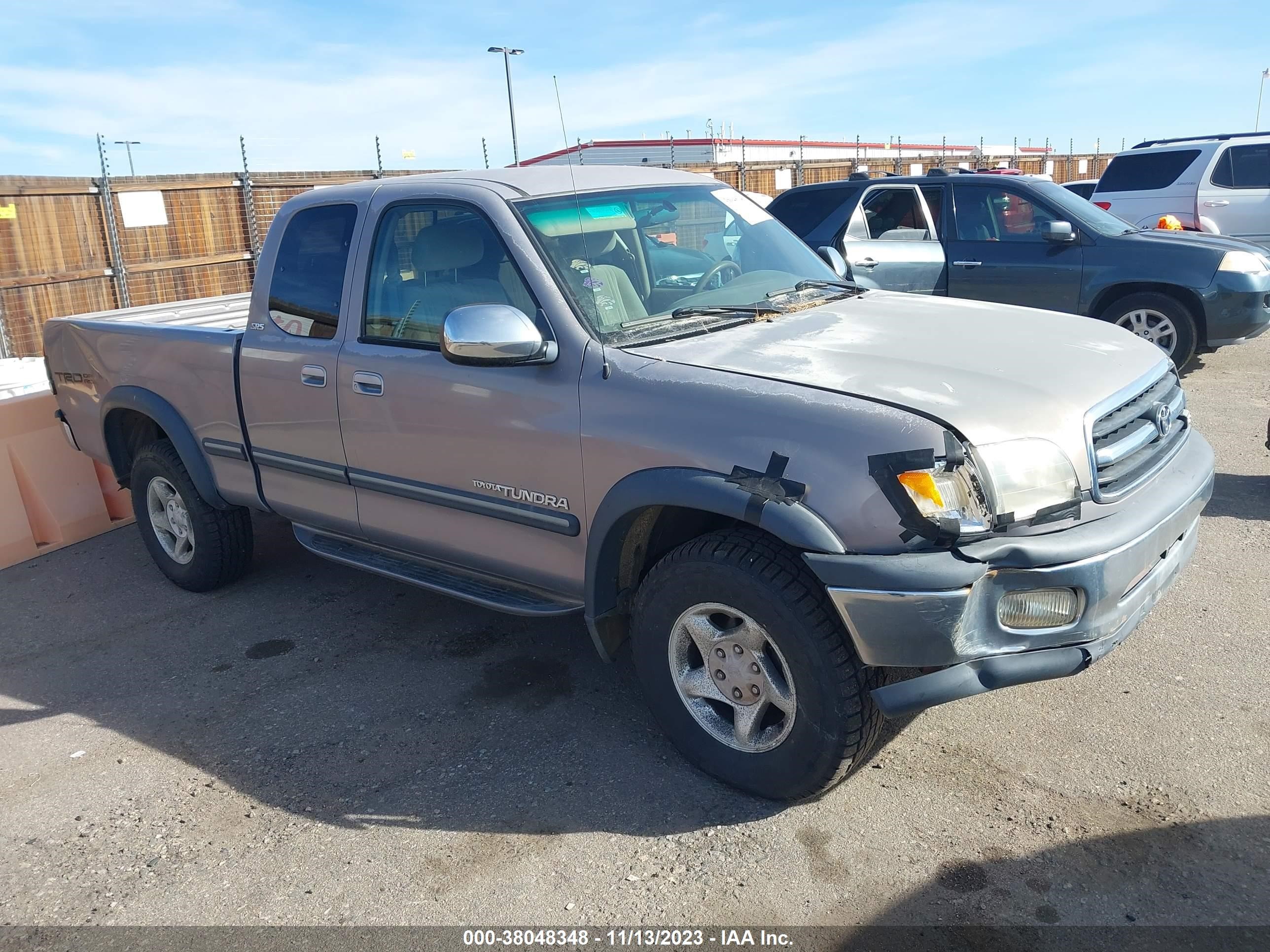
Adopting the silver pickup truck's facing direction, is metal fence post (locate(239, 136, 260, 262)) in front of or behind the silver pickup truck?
behind

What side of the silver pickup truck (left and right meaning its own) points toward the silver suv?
left

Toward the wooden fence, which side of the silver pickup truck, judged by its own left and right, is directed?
back

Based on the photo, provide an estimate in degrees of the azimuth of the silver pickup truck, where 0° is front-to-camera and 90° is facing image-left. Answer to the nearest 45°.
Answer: approximately 315°

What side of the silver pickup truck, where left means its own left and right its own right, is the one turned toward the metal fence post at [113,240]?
back
